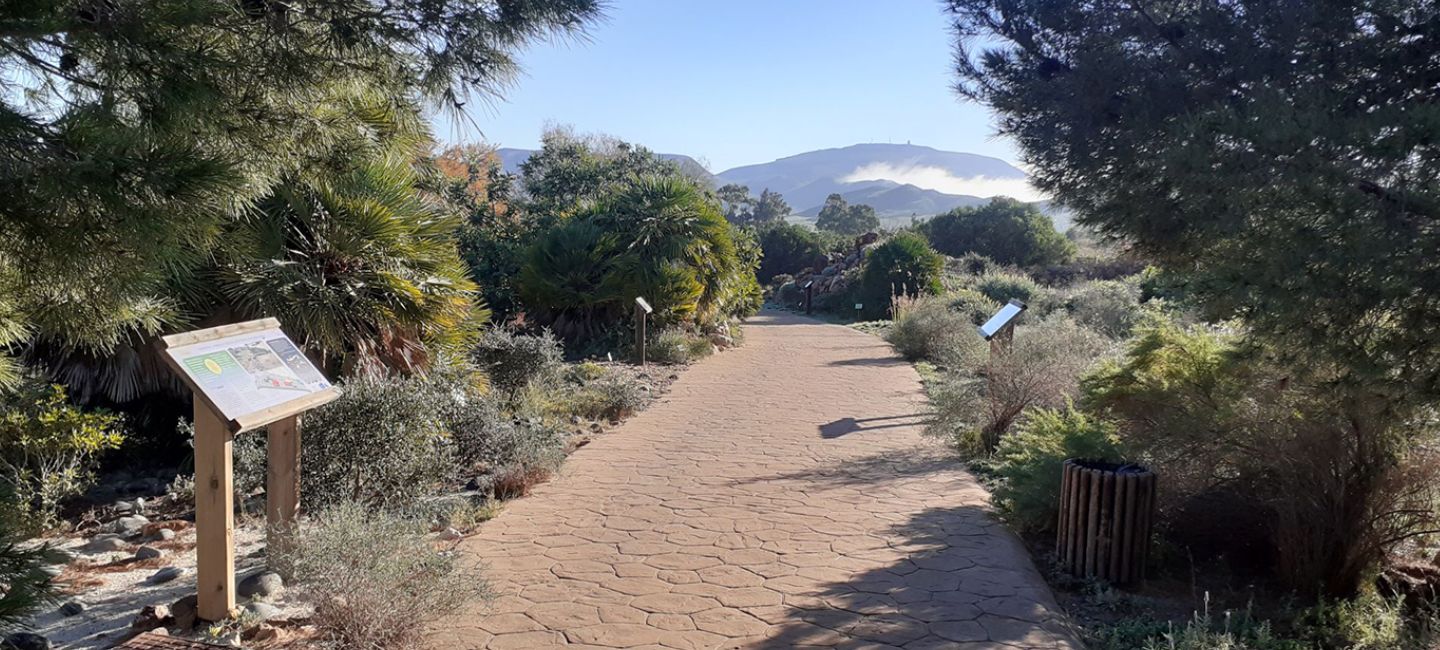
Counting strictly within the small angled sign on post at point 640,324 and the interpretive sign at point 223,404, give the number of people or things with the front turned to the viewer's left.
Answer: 0

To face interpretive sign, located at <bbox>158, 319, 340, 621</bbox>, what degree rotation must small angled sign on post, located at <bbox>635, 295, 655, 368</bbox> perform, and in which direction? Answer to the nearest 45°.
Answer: approximately 90° to its right

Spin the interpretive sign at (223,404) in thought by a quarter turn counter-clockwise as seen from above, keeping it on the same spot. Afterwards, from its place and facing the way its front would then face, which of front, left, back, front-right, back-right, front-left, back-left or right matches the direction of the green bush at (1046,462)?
front-right

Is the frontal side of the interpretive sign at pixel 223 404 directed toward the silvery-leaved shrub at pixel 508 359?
no

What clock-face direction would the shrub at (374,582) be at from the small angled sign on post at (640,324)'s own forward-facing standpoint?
The shrub is roughly at 3 o'clock from the small angled sign on post.

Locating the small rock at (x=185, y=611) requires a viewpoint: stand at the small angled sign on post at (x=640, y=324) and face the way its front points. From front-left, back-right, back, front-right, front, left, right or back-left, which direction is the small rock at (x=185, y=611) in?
right

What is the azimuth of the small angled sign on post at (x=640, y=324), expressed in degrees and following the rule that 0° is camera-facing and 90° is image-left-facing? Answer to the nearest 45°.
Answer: approximately 270°

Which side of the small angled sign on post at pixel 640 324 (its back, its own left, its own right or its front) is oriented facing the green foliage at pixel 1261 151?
right

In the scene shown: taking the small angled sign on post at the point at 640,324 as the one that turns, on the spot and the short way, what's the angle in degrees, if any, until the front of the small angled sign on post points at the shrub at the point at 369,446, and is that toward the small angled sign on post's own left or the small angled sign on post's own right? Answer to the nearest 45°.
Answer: approximately 90° to the small angled sign on post's own right

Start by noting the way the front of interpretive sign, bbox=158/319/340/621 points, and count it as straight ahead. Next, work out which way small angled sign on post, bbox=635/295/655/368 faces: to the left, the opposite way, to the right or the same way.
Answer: the same way

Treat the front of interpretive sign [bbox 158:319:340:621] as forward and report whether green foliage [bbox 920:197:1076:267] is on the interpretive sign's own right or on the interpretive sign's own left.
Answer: on the interpretive sign's own left
